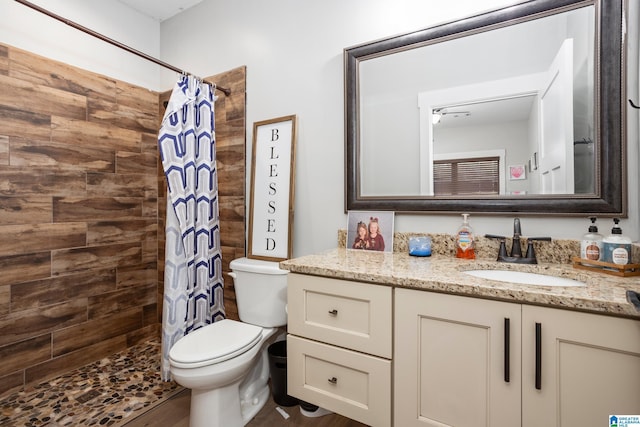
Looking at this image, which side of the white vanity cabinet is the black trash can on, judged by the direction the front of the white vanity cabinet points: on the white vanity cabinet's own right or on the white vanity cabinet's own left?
on the white vanity cabinet's own right

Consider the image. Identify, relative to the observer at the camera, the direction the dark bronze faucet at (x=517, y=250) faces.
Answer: facing the viewer

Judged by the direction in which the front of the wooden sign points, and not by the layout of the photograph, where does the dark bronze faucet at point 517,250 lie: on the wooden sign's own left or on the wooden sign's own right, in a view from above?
on the wooden sign's own left

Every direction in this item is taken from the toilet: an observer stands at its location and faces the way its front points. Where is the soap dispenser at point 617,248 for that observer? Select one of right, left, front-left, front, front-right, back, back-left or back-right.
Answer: left

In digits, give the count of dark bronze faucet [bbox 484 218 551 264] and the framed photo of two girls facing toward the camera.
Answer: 2

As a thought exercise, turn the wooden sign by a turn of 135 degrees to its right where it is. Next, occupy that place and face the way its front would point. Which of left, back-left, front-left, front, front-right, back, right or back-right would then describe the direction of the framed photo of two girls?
back-right

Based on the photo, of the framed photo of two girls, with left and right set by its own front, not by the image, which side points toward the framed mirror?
left

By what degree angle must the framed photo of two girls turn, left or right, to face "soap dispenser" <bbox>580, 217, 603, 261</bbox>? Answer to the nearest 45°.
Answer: approximately 45° to its left

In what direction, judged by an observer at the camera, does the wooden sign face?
facing the viewer and to the left of the viewer

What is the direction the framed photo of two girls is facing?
toward the camera

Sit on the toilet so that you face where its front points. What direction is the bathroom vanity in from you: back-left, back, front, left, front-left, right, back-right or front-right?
left
